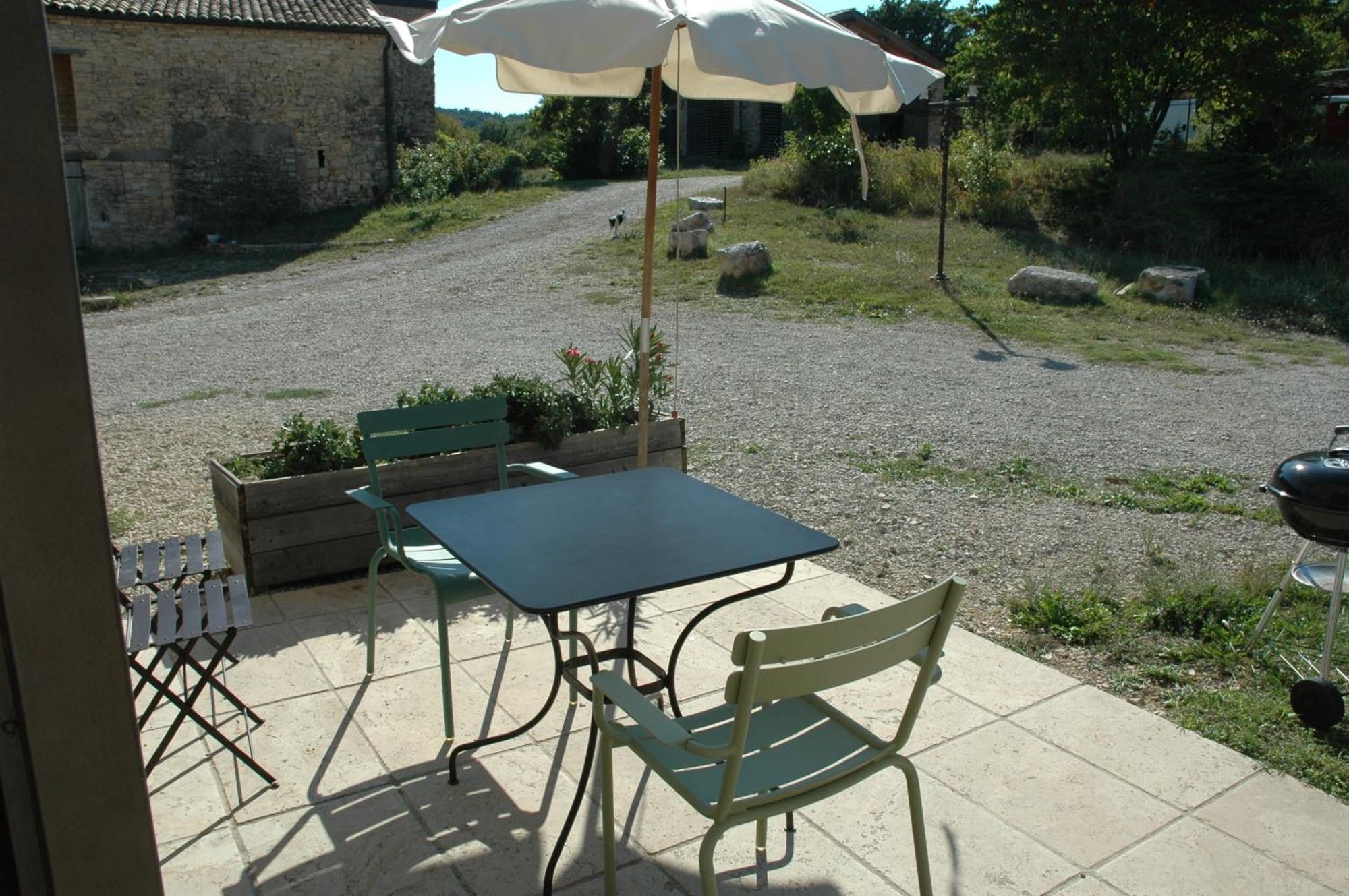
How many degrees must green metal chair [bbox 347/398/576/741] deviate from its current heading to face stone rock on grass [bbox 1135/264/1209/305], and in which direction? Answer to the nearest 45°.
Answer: approximately 90° to its left

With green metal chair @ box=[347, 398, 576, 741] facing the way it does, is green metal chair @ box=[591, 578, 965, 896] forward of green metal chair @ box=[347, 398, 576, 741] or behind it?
forward

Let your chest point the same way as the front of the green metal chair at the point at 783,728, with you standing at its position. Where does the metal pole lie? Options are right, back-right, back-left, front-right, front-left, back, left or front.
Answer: front-right

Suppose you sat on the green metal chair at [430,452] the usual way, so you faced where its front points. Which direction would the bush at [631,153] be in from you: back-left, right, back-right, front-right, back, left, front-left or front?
back-left

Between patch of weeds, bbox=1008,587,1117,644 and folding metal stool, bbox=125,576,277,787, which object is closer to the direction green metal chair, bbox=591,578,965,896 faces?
the folding metal stool

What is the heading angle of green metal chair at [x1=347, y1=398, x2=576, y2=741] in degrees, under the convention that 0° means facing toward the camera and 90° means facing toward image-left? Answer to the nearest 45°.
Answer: approximately 315°

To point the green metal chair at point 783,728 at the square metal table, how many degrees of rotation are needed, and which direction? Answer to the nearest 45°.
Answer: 0° — it already faces it

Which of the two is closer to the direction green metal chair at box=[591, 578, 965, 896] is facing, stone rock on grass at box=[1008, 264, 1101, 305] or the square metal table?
the square metal table

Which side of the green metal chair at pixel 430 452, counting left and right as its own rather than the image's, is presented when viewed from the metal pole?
left

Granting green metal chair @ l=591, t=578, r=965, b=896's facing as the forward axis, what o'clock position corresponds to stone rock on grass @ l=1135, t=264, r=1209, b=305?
The stone rock on grass is roughly at 2 o'clock from the green metal chair.

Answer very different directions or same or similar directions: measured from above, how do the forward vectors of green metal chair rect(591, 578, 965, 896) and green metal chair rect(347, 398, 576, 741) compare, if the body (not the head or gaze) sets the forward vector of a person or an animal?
very different directions
